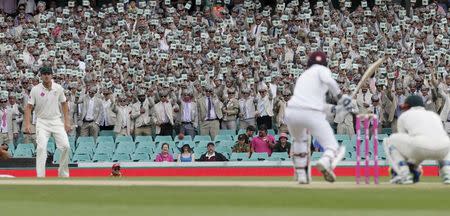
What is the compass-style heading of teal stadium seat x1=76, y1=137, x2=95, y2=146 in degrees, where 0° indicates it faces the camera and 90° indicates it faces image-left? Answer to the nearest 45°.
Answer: approximately 0°

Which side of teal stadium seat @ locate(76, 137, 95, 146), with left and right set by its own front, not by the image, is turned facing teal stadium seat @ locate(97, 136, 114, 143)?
left

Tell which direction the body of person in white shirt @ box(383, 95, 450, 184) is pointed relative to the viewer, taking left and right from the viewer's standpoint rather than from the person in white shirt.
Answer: facing away from the viewer and to the left of the viewer

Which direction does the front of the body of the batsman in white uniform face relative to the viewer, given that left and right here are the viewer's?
facing away from the viewer and to the right of the viewer

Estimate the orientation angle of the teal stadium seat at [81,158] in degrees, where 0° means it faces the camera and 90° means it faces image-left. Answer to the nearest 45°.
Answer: approximately 0°

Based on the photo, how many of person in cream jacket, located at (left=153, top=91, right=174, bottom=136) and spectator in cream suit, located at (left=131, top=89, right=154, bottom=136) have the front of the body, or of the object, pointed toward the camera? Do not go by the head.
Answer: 2
